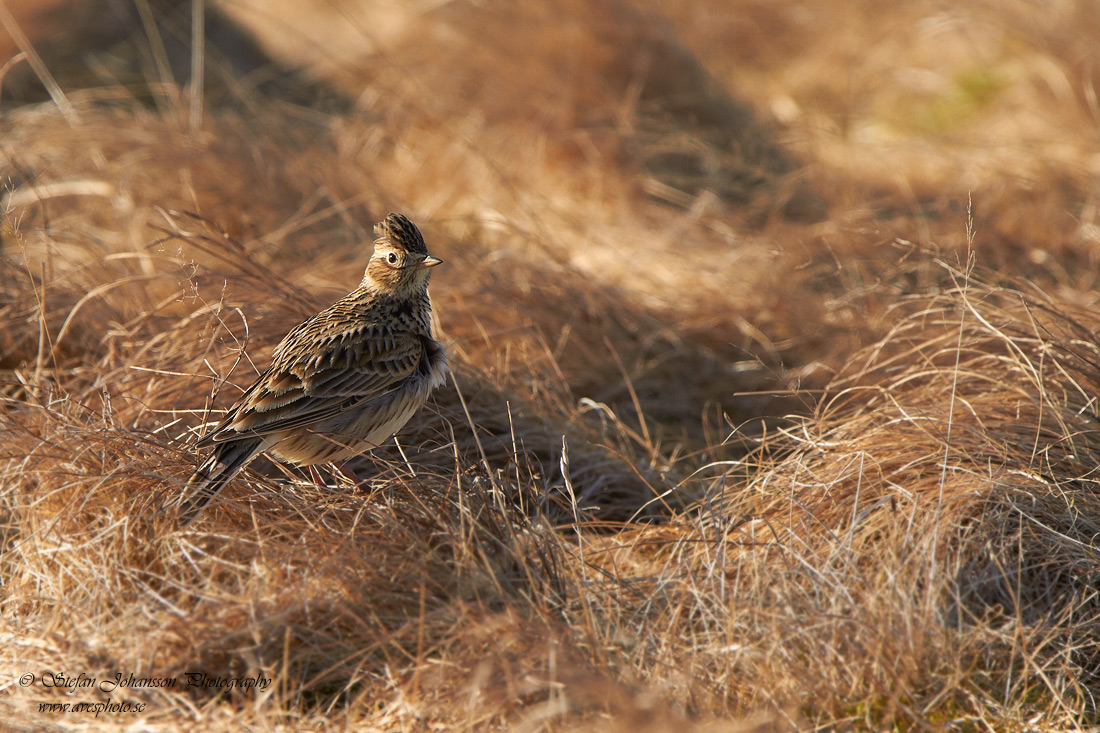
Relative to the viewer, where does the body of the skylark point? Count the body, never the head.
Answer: to the viewer's right
